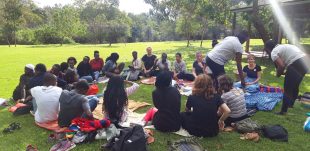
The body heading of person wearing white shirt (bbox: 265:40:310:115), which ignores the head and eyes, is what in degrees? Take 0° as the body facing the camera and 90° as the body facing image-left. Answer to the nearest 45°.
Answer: approximately 90°

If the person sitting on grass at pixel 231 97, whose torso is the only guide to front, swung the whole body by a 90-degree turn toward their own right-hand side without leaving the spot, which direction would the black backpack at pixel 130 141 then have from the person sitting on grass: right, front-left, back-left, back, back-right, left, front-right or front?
back

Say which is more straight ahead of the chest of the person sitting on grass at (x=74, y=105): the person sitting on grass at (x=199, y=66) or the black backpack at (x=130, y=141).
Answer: the person sitting on grass

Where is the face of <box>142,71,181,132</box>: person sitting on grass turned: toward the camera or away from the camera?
away from the camera

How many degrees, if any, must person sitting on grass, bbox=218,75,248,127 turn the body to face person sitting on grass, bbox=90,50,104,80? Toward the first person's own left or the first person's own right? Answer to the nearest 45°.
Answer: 0° — they already face them

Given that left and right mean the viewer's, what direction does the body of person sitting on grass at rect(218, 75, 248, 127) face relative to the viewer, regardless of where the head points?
facing away from the viewer and to the left of the viewer

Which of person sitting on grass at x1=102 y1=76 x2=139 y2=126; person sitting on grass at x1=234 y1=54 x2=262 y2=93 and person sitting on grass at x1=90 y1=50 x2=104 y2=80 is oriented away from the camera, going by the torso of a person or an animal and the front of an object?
person sitting on grass at x1=102 y1=76 x2=139 y2=126

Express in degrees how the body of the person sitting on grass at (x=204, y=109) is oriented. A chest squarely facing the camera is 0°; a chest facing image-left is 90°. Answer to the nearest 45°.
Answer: approximately 180°

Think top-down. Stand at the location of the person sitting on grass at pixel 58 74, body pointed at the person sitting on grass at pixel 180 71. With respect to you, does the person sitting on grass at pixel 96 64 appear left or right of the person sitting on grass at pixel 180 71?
left

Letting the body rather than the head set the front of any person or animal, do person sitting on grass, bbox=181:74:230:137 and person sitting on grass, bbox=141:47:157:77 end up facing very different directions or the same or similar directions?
very different directions

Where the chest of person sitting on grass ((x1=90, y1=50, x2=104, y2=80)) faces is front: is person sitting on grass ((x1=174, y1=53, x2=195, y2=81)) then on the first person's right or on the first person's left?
on the first person's left

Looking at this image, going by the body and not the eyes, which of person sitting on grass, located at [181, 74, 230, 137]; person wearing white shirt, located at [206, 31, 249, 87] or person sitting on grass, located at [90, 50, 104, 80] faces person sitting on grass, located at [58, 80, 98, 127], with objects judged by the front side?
person sitting on grass, located at [90, 50, 104, 80]

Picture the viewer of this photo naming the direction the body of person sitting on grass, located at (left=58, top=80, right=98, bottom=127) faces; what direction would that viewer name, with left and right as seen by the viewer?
facing away from the viewer and to the right of the viewer

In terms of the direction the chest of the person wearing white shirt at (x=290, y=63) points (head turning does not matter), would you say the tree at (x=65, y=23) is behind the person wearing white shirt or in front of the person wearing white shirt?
in front
